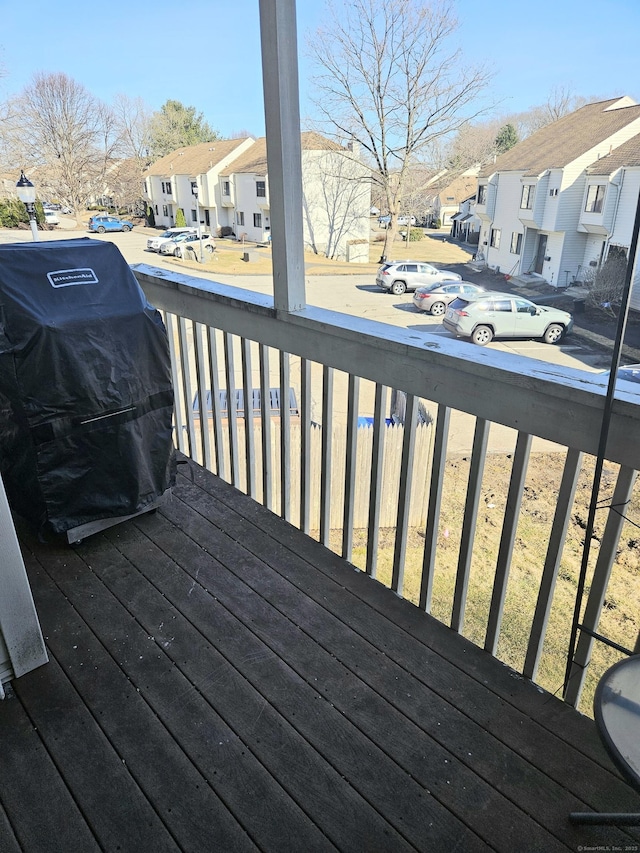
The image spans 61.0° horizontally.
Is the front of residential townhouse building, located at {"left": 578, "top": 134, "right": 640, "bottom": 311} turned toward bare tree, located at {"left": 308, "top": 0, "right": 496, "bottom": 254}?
no

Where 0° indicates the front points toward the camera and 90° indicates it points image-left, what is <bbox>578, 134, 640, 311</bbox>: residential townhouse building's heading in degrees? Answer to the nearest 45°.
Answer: approximately 45°

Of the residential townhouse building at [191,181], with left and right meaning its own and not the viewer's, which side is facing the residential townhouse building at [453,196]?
left

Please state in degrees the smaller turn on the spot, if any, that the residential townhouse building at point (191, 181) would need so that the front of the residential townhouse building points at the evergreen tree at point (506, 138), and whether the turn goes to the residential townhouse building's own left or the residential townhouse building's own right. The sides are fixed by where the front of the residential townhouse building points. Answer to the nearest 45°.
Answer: approximately 90° to the residential townhouse building's own left

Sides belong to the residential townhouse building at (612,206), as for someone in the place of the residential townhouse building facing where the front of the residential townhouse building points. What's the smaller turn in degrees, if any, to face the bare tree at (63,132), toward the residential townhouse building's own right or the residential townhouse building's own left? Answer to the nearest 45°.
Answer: approximately 45° to the residential townhouse building's own right

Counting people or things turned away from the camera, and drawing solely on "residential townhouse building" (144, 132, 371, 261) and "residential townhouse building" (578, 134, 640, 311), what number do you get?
0
